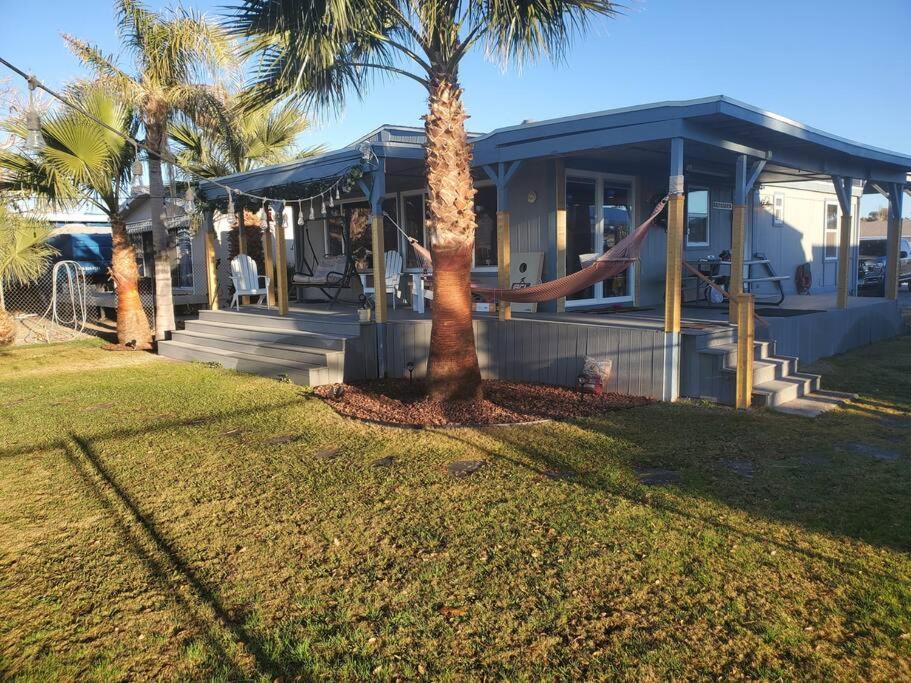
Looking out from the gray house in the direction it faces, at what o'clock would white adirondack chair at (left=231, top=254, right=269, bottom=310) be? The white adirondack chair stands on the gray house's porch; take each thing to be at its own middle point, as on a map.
The white adirondack chair is roughly at 2 o'clock from the gray house.

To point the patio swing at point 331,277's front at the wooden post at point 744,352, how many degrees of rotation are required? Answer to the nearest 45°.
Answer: approximately 90° to its left

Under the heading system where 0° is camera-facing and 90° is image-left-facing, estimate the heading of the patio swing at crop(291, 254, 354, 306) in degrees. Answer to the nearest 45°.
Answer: approximately 45°

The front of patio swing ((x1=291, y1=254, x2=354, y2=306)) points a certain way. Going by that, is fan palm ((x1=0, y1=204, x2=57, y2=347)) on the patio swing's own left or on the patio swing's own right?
on the patio swing's own right

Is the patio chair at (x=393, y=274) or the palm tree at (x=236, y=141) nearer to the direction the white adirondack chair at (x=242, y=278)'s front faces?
the patio chair

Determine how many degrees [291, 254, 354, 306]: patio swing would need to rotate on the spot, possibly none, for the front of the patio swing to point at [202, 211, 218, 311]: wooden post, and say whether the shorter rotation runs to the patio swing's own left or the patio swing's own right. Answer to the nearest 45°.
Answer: approximately 45° to the patio swing's own right

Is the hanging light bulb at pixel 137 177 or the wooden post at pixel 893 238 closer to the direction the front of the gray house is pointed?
the hanging light bulb

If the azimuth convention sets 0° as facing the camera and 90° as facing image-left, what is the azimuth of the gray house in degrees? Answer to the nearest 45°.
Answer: approximately 45°
